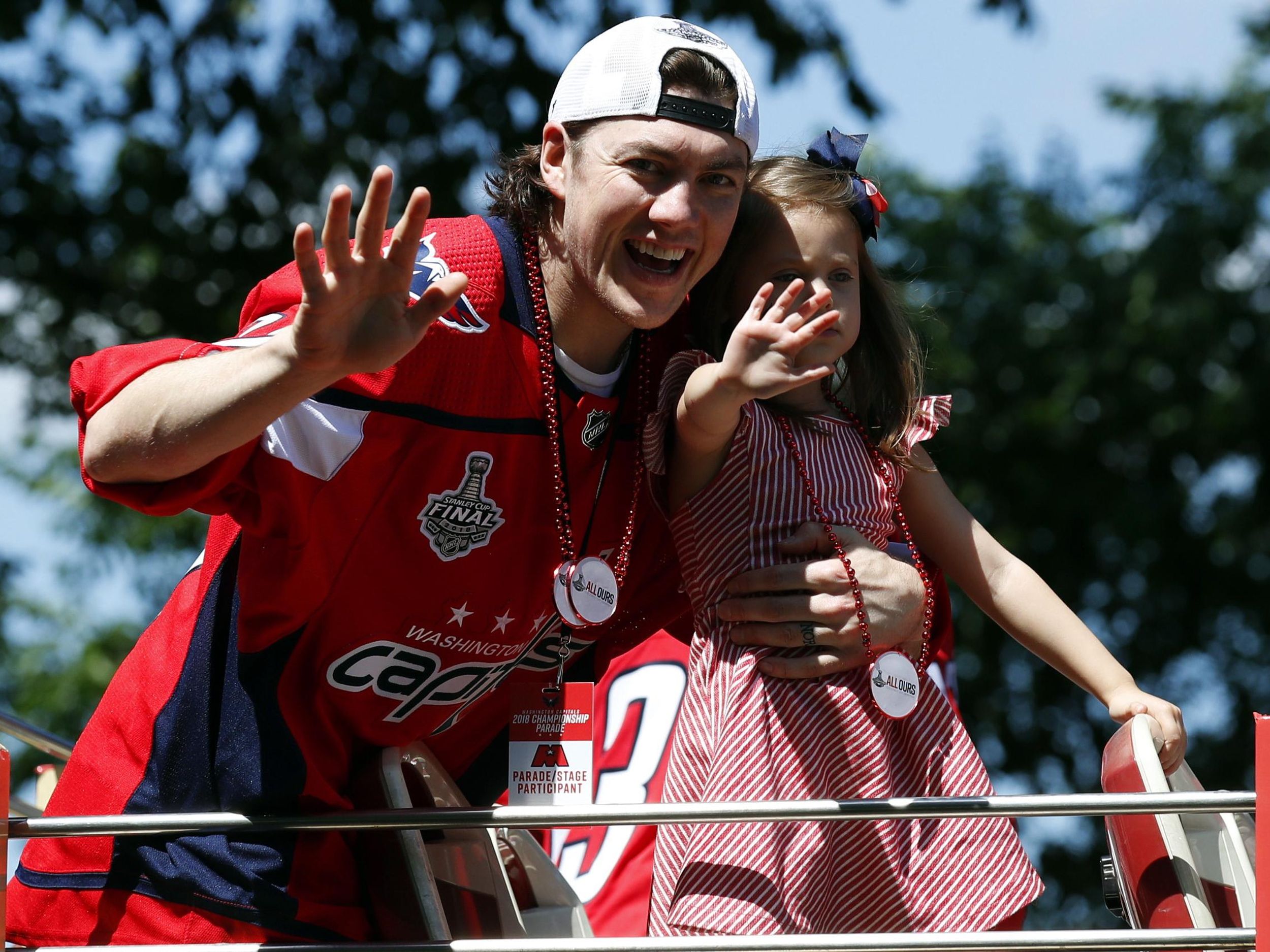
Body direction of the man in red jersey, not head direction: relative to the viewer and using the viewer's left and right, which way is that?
facing the viewer and to the right of the viewer

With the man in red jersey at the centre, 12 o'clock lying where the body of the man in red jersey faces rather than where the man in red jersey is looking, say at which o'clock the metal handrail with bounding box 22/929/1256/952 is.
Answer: The metal handrail is roughly at 12 o'clock from the man in red jersey.
